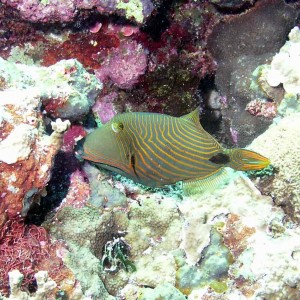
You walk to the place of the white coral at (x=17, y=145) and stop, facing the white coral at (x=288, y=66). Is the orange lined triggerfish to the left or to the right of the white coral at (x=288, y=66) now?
right

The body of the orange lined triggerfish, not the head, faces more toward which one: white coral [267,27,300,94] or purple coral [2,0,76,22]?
the purple coral

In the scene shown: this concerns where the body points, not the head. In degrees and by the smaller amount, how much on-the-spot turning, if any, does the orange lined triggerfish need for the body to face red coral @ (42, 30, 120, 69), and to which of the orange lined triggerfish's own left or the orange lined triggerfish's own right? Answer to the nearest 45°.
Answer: approximately 45° to the orange lined triggerfish's own right

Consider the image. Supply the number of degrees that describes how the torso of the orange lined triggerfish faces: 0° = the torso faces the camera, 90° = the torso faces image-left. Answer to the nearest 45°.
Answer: approximately 90°

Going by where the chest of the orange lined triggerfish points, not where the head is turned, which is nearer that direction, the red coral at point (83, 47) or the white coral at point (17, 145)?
the white coral

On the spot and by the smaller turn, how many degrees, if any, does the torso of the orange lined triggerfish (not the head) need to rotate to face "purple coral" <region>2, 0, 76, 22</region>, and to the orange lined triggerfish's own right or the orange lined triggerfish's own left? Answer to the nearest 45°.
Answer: approximately 45° to the orange lined triggerfish's own right

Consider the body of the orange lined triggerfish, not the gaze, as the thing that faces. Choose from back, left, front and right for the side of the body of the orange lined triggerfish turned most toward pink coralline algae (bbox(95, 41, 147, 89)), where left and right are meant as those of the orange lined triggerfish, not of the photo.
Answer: right
